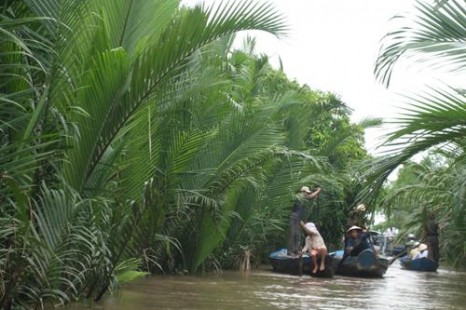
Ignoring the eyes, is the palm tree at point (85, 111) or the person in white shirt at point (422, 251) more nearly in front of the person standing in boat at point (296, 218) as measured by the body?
the person in white shirt

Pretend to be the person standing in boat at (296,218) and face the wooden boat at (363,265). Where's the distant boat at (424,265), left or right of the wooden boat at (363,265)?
left

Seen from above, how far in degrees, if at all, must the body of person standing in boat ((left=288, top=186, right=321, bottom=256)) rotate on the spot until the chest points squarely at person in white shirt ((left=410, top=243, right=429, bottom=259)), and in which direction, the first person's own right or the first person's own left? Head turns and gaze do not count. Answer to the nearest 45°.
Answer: approximately 45° to the first person's own left

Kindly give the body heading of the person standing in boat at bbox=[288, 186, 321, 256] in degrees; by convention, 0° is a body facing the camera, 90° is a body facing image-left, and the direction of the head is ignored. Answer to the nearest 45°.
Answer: approximately 270°
